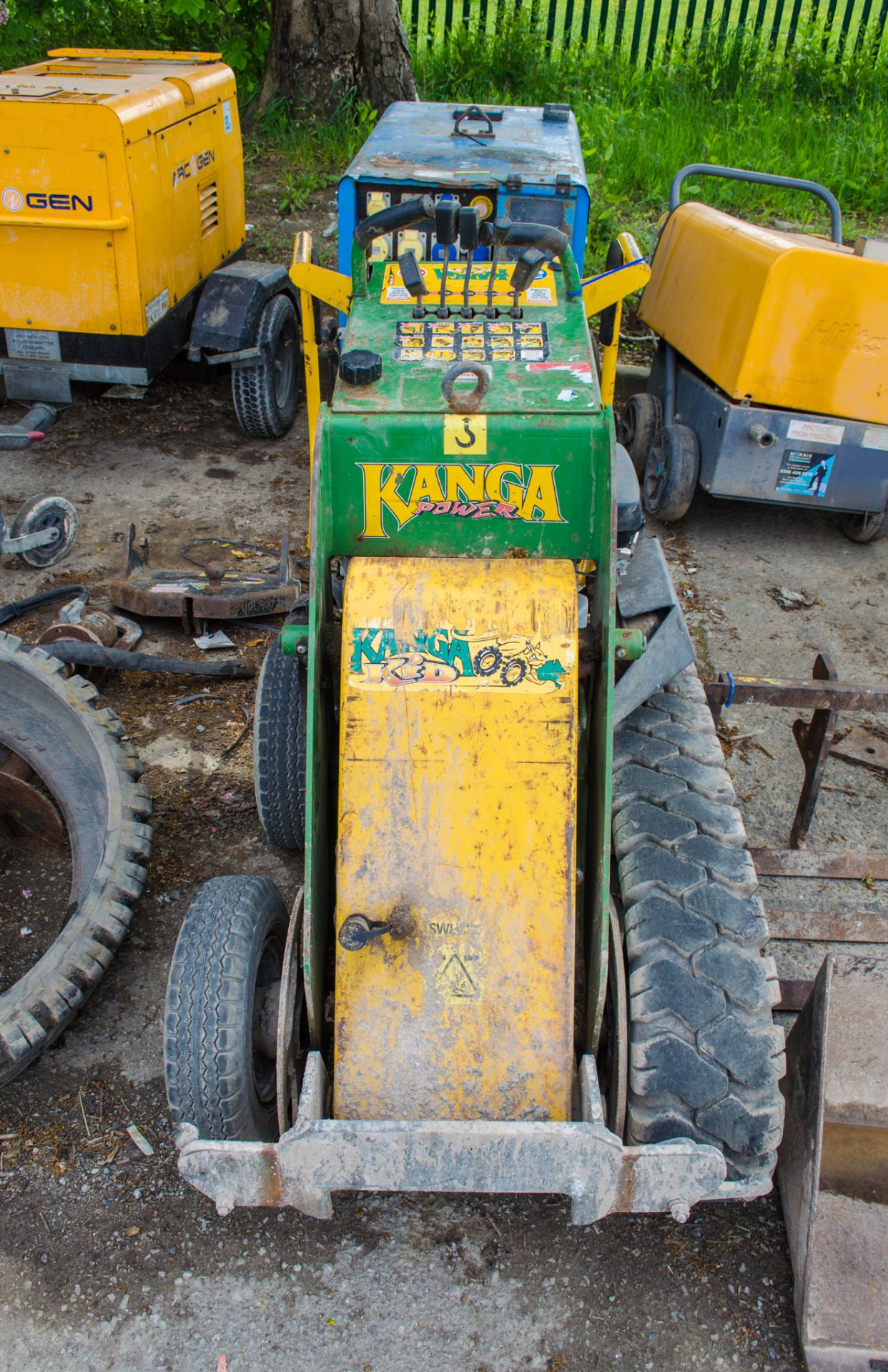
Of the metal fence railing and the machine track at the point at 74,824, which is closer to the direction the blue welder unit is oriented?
the machine track

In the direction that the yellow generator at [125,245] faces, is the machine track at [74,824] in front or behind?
in front

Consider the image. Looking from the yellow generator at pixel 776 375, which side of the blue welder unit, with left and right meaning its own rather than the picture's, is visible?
left

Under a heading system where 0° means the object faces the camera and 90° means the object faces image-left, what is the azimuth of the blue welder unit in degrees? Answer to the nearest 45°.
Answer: approximately 0°

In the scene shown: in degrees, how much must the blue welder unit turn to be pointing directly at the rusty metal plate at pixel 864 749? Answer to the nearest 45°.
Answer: approximately 45° to its left

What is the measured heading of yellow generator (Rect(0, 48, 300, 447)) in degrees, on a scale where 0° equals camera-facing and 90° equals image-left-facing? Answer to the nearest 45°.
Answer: approximately 45°

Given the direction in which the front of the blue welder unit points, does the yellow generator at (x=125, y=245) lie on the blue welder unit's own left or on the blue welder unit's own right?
on the blue welder unit's own right

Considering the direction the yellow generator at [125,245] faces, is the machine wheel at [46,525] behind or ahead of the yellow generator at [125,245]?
ahead

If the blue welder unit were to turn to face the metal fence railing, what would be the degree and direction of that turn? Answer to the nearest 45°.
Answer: approximately 180°

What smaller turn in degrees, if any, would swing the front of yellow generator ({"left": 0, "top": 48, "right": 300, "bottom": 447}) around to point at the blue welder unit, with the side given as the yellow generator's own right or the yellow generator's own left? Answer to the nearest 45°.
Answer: approximately 90° to the yellow generator's own left
